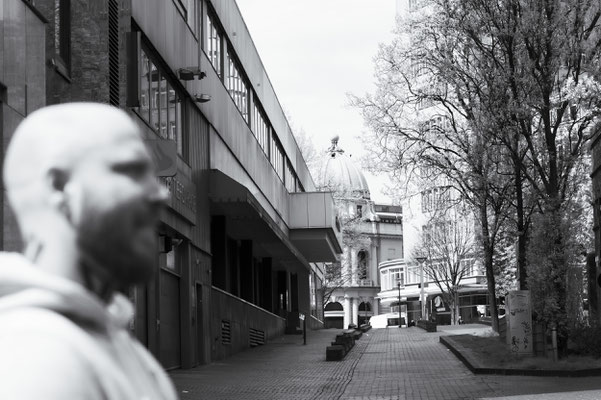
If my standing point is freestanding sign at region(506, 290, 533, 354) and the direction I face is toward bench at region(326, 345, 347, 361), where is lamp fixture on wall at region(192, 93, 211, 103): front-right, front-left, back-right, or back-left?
front-left

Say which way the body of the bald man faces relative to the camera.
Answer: to the viewer's right

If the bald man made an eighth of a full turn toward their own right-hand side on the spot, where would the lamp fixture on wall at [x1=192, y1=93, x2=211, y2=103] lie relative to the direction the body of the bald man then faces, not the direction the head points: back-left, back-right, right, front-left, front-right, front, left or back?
back-left

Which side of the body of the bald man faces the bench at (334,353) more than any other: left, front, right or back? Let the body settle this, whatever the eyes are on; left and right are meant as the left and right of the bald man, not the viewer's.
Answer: left

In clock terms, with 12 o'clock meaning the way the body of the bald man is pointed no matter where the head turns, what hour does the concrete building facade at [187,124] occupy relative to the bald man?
The concrete building facade is roughly at 9 o'clock from the bald man.
